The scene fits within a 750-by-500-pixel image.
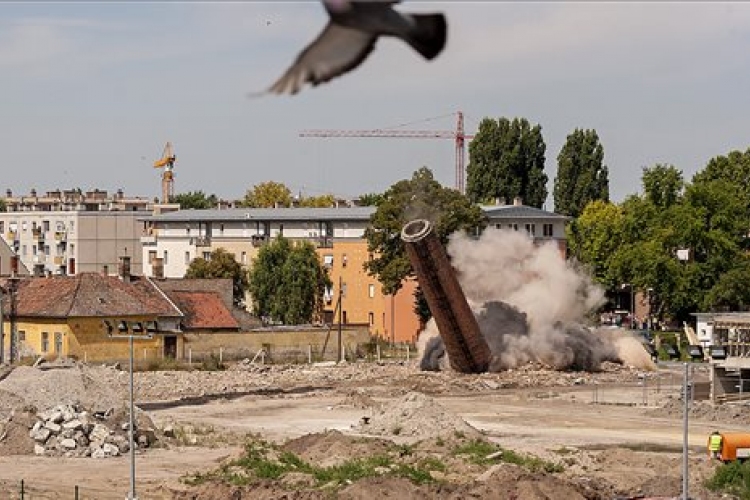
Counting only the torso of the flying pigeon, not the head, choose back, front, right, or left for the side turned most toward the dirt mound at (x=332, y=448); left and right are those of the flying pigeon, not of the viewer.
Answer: right

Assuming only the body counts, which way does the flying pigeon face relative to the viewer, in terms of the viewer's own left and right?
facing to the left of the viewer
